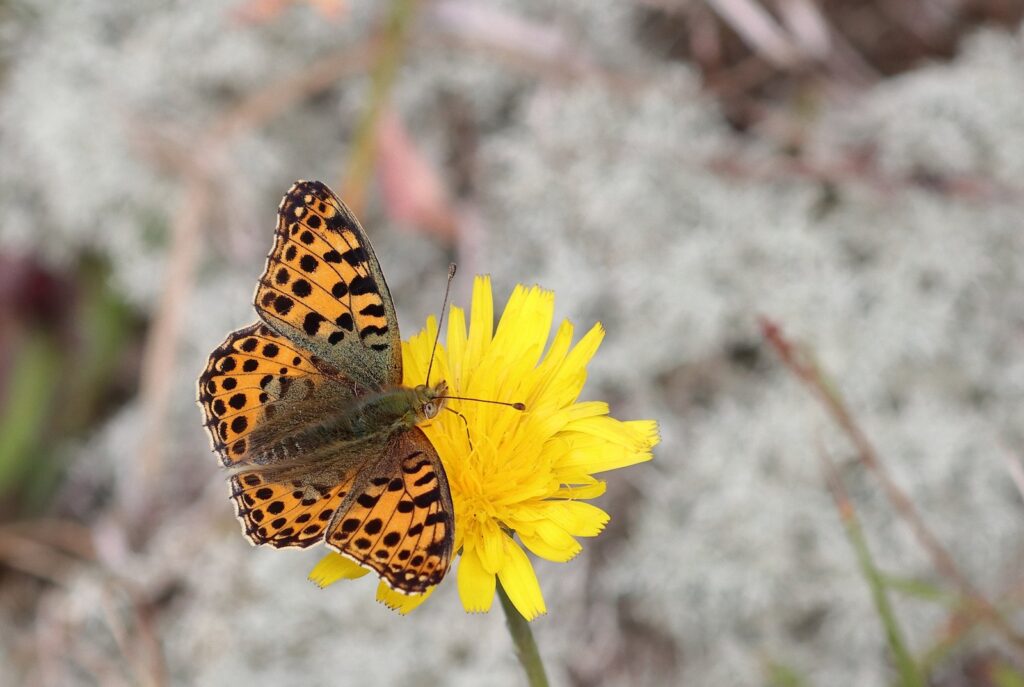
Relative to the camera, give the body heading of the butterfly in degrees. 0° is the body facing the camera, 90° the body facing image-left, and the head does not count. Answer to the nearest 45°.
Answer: approximately 270°
